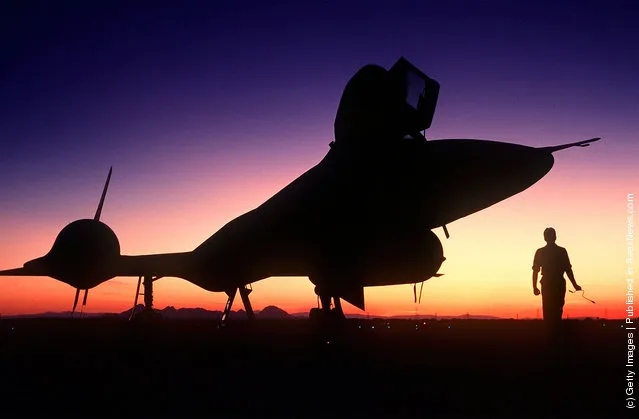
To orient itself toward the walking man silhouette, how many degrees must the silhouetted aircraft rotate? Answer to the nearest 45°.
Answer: approximately 45° to its left
